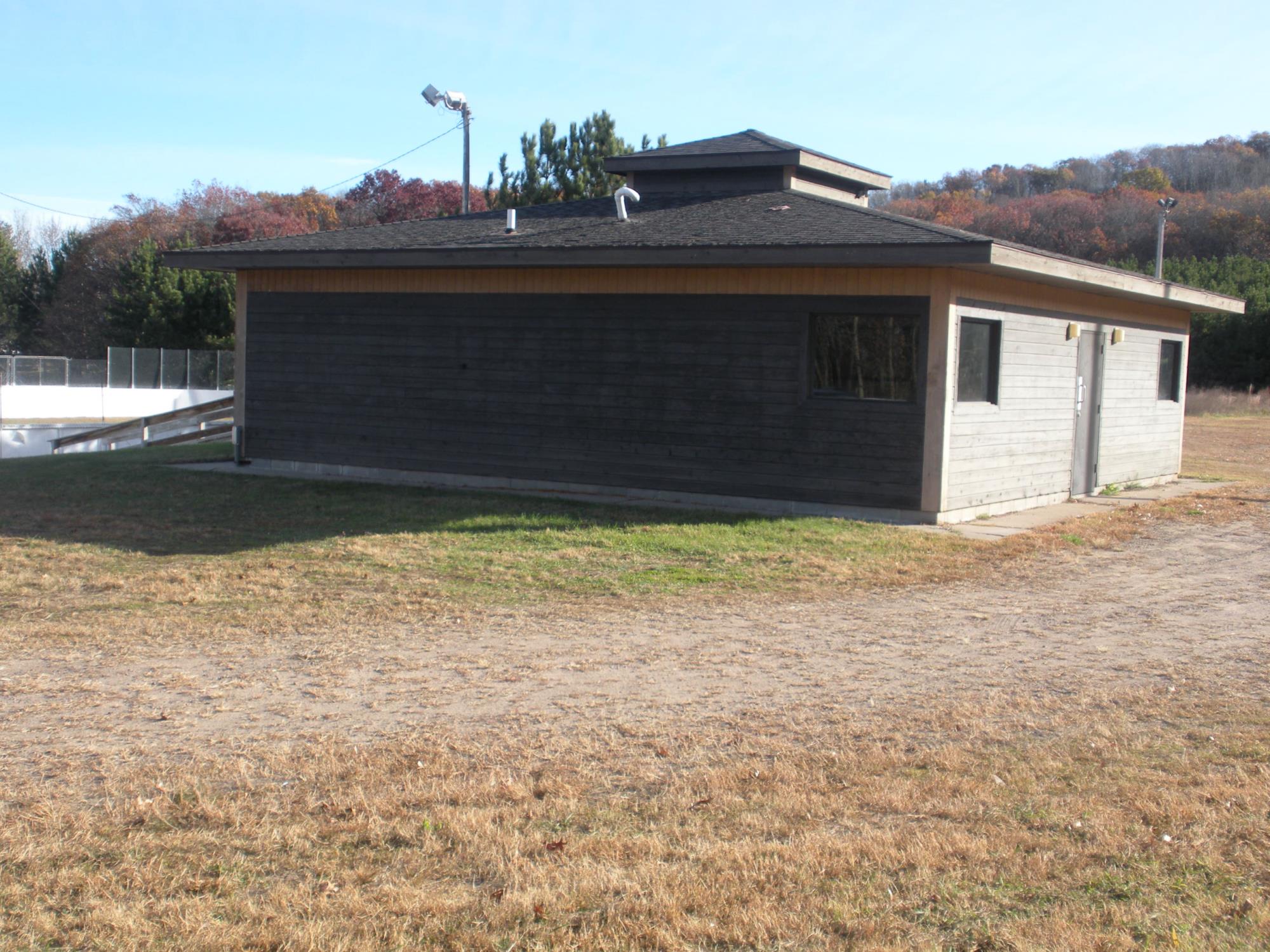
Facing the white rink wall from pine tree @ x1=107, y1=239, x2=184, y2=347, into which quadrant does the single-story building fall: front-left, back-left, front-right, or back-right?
front-left

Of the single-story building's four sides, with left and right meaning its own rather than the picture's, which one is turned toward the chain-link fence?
back

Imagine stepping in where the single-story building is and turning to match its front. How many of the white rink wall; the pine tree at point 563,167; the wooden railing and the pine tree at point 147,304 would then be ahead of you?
0

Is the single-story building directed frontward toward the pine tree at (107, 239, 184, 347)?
no

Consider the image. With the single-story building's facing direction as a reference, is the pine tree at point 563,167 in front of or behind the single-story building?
behind

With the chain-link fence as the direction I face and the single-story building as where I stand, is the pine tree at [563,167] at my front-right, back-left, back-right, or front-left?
front-right

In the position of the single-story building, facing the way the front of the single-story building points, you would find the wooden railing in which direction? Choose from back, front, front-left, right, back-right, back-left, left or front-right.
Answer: back

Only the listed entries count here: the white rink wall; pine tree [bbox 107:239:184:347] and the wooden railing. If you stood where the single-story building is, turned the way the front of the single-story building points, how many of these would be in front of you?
0

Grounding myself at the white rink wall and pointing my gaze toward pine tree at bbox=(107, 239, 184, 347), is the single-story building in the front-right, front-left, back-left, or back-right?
back-right

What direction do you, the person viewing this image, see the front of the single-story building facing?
facing the viewer and to the right of the viewer

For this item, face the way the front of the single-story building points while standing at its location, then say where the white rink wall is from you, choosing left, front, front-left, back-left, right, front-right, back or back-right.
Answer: back

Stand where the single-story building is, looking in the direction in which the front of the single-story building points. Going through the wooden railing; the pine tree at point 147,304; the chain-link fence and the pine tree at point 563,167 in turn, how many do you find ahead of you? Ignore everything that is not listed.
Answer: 0
